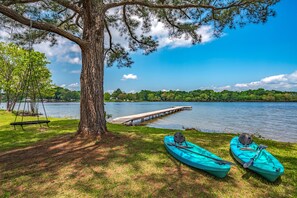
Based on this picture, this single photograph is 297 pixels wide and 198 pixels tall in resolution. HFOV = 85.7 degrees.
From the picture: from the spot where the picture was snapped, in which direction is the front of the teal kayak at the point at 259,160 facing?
facing the viewer and to the right of the viewer

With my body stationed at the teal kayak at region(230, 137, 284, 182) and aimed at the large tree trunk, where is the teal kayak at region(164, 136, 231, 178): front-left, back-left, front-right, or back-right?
front-left

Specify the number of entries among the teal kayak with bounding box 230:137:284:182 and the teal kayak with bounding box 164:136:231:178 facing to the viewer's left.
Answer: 0

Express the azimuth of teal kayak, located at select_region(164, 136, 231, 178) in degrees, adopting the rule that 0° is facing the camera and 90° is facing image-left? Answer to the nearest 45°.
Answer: approximately 315°

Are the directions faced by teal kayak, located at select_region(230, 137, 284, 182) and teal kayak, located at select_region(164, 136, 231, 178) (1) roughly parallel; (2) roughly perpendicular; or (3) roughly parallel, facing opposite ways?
roughly parallel

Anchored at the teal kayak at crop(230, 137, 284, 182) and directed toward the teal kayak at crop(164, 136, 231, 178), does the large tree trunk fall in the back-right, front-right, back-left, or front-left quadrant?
front-right

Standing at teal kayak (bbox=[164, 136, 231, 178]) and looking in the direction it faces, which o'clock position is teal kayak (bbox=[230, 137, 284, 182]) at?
teal kayak (bbox=[230, 137, 284, 182]) is roughly at 10 o'clock from teal kayak (bbox=[164, 136, 231, 178]).

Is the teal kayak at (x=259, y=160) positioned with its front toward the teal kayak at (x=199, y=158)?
no

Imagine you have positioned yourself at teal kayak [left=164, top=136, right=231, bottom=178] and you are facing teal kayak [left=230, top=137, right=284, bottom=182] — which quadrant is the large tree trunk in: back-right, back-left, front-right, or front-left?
back-left

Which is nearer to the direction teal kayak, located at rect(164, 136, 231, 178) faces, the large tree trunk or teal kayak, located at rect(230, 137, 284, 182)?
the teal kayak

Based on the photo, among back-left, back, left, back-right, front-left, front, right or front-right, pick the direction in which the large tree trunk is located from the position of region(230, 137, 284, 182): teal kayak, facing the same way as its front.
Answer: back-right

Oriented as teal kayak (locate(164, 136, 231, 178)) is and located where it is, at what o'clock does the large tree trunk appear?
The large tree trunk is roughly at 5 o'clock from the teal kayak.
